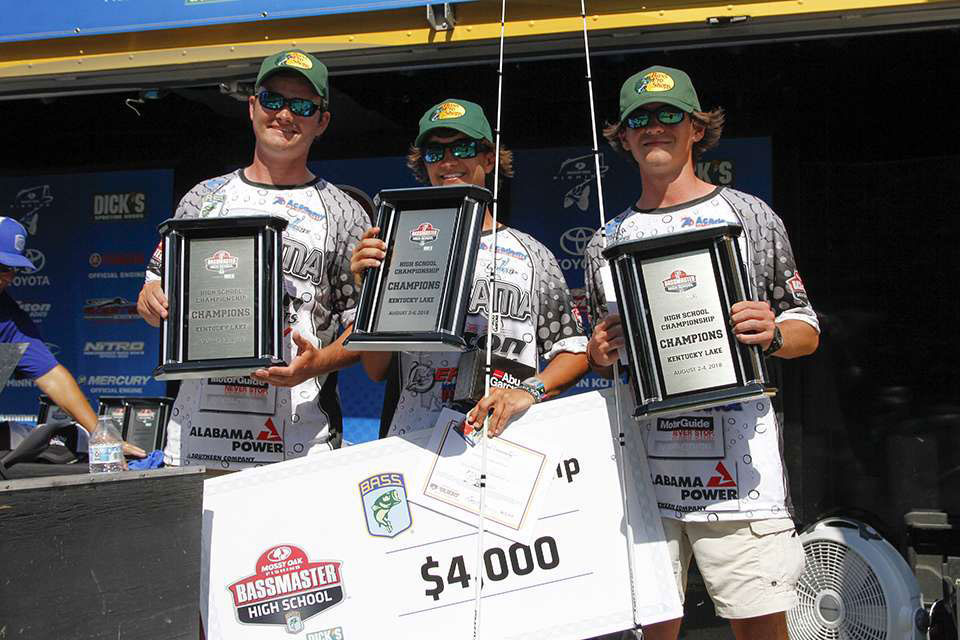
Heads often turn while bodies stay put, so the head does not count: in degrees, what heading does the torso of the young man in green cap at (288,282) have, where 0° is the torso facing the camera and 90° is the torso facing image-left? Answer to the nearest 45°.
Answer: approximately 0°

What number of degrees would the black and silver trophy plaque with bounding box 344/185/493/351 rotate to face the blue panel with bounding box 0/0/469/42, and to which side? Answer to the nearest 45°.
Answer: approximately 135° to its right

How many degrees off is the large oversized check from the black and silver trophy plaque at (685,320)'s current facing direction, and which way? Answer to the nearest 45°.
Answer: approximately 90° to its right

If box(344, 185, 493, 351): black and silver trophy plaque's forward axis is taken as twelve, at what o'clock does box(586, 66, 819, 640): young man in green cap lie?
The young man in green cap is roughly at 9 o'clock from the black and silver trophy plaque.

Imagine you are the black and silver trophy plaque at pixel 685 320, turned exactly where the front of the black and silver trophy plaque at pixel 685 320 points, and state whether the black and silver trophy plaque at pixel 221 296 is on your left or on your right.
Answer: on your right
